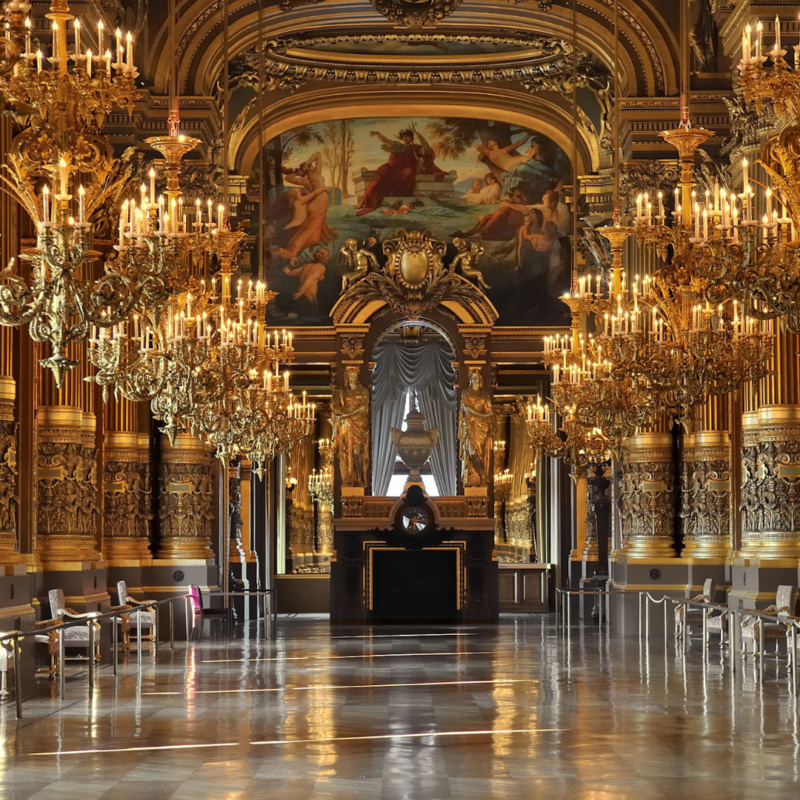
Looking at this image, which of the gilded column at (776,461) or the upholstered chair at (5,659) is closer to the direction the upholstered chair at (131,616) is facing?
the gilded column

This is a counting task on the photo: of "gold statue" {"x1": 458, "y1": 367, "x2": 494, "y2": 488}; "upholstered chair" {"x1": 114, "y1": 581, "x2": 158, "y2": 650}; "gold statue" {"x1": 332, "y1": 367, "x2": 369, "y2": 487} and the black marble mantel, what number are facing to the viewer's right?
1

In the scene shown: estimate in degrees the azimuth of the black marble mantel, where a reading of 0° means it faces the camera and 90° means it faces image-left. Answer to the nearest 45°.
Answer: approximately 0°

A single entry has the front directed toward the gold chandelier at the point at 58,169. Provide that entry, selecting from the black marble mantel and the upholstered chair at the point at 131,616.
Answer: the black marble mantel

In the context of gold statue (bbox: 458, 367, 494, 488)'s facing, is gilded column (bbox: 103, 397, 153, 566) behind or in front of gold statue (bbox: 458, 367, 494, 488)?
in front

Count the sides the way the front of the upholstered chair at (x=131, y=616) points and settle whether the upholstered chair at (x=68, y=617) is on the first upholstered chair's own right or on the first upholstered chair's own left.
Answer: on the first upholstered chair's own right

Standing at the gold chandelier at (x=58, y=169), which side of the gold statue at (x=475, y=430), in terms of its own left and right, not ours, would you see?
front

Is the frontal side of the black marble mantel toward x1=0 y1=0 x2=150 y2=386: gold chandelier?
yes

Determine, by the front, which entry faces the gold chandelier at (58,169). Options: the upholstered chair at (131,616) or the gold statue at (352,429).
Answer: the gold statue

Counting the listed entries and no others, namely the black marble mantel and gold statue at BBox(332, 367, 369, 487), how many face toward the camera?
2

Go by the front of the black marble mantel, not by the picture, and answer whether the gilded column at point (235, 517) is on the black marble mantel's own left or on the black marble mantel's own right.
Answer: on the black marble mantel's own right

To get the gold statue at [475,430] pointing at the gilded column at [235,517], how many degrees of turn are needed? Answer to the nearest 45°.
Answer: approximately 90° to its right

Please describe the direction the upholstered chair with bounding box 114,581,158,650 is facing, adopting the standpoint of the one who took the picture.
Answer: facing to the right of the viewer

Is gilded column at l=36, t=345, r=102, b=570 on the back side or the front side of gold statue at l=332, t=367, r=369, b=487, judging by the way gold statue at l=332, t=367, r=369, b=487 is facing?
on the front side

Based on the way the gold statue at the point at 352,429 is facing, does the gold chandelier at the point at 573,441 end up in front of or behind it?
in front
